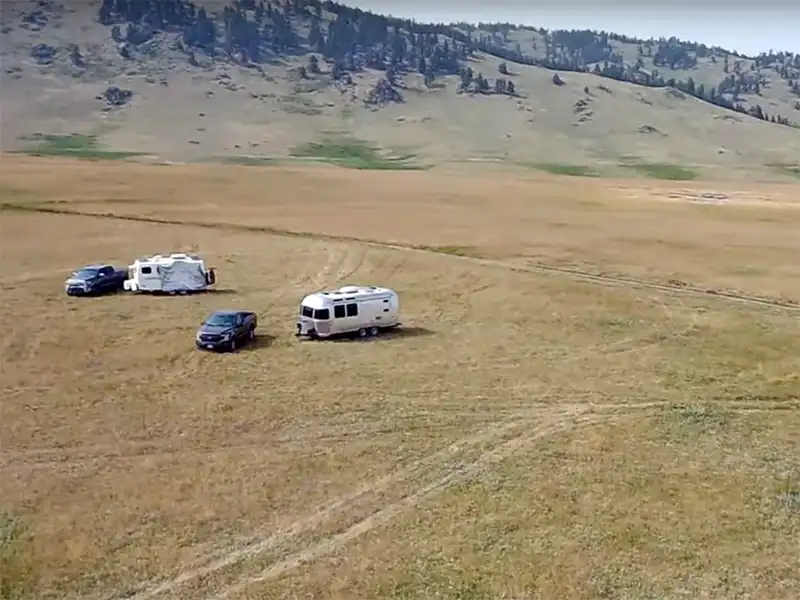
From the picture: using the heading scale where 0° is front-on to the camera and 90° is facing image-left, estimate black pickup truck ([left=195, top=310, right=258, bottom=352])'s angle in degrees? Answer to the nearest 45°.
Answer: approximately 45°

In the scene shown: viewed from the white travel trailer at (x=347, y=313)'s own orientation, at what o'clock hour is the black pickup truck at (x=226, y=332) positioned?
The black pickup truck is roughly at 1 o'clock from the white travel trailer.

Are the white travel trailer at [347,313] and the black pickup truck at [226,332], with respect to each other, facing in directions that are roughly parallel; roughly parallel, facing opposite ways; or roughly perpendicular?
roughly parallel

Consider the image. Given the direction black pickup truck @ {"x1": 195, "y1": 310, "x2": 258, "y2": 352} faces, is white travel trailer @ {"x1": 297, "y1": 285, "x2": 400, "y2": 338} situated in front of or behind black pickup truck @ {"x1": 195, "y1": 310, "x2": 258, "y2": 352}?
behind

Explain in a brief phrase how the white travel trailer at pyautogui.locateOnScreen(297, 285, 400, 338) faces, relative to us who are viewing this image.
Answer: facing the viewer and to the left of the viewer

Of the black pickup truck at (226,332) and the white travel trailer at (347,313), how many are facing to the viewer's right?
0
